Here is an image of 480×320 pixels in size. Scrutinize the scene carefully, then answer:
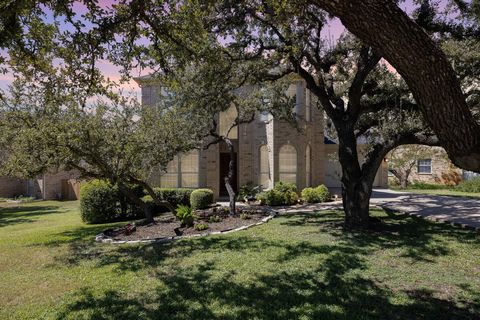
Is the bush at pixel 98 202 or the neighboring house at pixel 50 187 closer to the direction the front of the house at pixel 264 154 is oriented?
the bush

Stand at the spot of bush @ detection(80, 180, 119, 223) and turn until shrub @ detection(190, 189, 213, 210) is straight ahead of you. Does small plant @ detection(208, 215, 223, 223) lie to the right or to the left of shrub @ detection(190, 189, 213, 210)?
right

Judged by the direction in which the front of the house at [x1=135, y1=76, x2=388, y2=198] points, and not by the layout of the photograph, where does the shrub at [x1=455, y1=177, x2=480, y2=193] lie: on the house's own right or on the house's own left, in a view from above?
on the house's own left

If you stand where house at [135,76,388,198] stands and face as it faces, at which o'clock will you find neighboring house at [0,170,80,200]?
The neighboring house is roughly at 4 o'clock from the house.

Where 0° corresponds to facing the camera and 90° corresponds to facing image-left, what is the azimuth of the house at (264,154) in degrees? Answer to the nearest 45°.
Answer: approximately 0°

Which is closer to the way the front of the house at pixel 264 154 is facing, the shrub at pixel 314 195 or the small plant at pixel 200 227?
the small plant

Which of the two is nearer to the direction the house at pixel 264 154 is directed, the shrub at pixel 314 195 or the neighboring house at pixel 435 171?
the shrub

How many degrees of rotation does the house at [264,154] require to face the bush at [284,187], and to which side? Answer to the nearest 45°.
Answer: approximately 45° to its left

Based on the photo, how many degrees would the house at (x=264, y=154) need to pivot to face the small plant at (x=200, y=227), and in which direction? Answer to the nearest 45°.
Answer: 0° — it already faces it

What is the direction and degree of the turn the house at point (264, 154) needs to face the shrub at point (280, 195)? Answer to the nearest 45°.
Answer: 0° — it already faces it

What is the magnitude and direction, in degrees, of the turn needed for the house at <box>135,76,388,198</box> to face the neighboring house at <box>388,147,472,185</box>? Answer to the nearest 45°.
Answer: approximately 135° to its left

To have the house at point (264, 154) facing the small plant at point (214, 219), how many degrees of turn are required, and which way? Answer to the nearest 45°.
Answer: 0° — it already faces it

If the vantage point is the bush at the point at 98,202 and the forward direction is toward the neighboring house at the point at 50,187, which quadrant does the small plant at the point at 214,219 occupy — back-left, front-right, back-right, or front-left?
back-right

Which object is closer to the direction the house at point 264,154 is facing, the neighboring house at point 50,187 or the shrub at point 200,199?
the shrub
